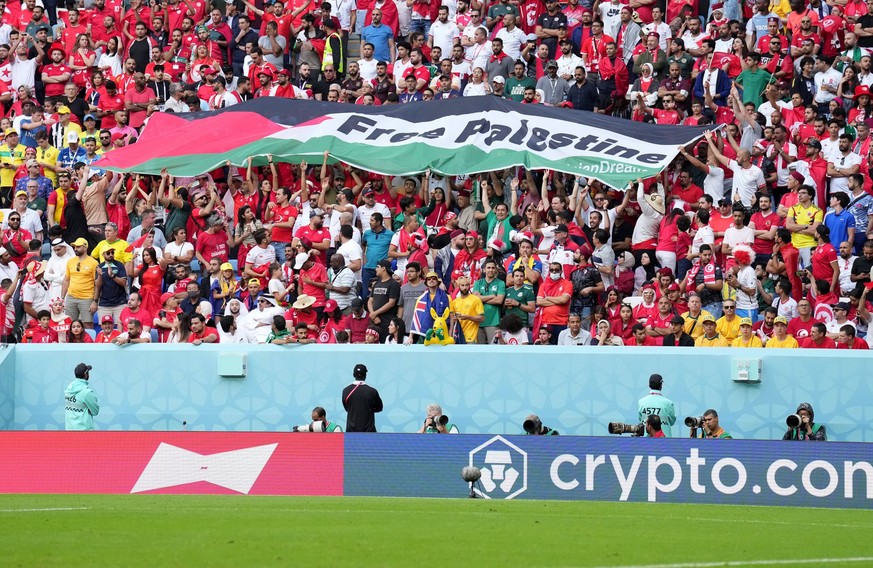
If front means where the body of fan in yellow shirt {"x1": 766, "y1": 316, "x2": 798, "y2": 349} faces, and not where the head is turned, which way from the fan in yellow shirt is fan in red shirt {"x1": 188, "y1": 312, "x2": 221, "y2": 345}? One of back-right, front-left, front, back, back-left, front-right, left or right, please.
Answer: right

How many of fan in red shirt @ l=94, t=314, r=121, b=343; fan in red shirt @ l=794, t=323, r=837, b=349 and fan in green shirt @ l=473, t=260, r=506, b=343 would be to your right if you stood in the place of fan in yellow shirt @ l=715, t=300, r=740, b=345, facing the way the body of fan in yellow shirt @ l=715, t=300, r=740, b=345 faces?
2

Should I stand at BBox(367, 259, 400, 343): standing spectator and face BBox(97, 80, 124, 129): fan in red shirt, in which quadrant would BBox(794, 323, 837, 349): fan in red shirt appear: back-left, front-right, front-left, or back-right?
back-right

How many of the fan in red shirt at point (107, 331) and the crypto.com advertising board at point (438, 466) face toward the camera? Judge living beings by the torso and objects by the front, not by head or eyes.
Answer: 2

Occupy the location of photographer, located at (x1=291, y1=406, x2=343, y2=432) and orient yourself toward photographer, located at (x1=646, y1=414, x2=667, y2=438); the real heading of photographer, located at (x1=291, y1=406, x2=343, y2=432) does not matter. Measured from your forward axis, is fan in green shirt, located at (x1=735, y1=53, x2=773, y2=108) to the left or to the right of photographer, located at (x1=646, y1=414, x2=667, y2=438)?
left

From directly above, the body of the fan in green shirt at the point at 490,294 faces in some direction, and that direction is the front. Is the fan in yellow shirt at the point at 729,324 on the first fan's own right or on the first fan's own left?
on the first fan's own left
